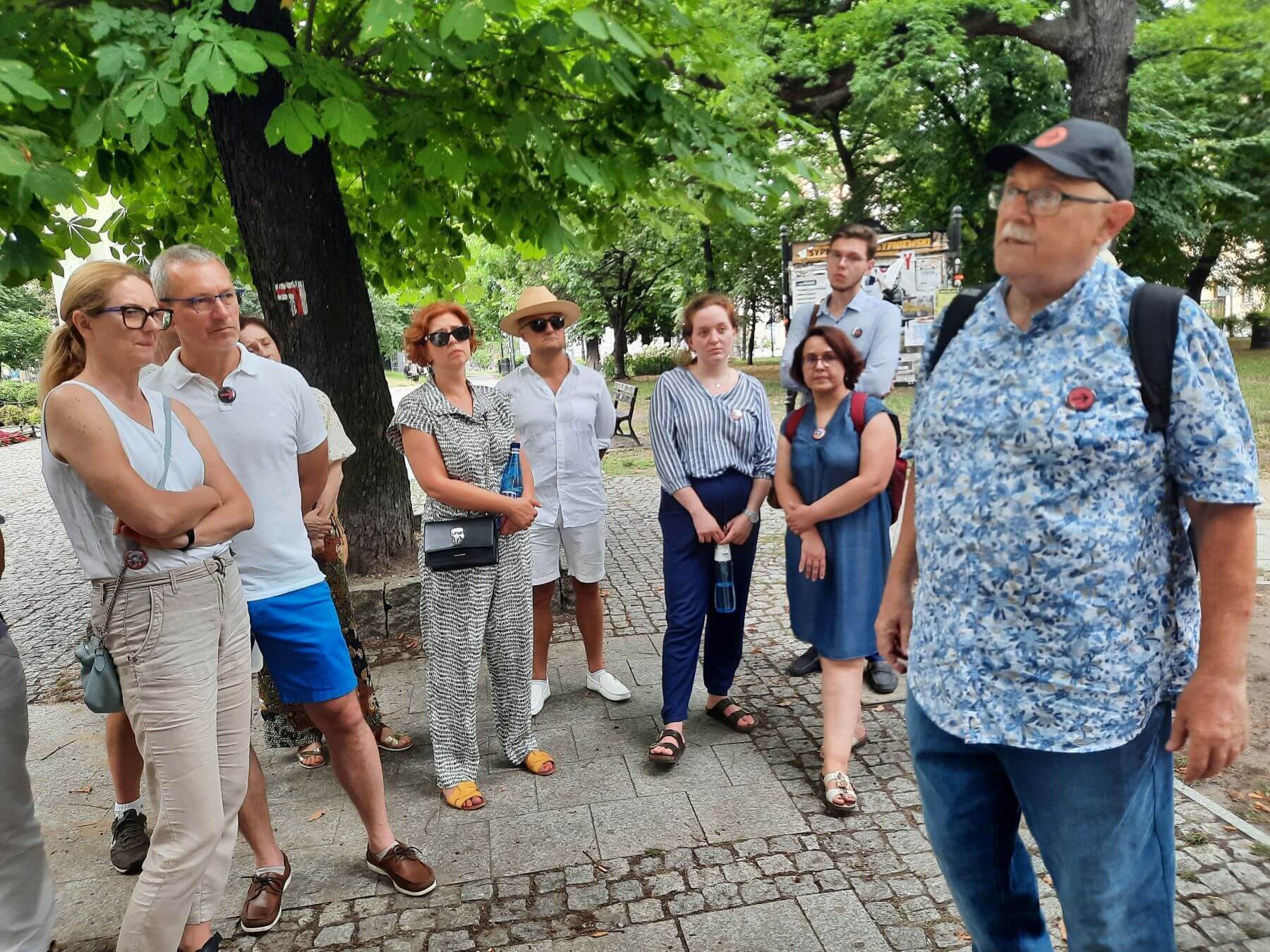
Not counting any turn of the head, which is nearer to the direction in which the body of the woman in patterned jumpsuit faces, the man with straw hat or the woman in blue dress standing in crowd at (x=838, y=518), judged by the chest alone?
the woman in blue dress standing in crowd

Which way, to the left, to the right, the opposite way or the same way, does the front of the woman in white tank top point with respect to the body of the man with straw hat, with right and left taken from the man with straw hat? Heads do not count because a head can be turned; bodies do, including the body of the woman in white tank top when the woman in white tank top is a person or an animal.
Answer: to the left

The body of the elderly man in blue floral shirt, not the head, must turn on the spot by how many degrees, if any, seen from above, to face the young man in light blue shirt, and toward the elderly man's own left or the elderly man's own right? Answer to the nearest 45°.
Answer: approximately 135° to the elderly man's own right

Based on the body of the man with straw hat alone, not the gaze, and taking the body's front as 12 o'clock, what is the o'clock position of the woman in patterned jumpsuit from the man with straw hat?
The woman in patterned jumpsuit is roughly at 1 o'clock from the man with straw hat.

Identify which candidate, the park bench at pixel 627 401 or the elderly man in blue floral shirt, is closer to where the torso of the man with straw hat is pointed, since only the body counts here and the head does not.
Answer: the elderly man in blue floral shirt

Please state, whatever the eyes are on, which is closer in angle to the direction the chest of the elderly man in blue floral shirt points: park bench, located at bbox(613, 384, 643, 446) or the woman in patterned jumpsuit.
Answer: the woman in patterned jumpsuit

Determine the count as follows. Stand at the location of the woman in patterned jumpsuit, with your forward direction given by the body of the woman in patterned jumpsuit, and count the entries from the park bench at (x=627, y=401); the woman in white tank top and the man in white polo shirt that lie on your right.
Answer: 2

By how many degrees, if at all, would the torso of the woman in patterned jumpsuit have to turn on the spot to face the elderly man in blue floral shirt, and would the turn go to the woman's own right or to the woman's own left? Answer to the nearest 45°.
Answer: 0° — they already face them

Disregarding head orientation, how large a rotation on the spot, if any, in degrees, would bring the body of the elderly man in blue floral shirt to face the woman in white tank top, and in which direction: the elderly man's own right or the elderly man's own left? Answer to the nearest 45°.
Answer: approximately 45° to the elderly man's own right

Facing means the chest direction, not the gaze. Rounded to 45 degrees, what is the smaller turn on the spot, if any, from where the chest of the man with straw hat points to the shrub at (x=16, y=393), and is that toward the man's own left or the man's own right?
approximately 135° to the man's own right

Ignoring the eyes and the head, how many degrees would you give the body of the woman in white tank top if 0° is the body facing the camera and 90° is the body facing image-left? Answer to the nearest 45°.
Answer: approximately 315°
